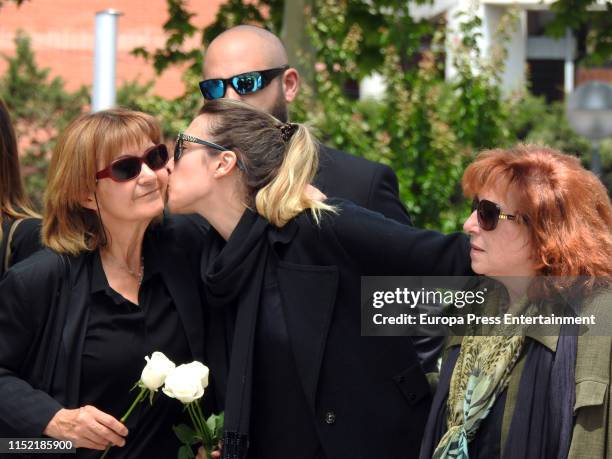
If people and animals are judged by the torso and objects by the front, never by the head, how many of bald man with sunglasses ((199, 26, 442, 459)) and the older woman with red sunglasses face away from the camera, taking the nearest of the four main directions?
0

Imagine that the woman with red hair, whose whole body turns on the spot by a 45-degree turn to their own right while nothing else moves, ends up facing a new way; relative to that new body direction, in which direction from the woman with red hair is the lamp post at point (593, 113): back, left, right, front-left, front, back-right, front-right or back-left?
right

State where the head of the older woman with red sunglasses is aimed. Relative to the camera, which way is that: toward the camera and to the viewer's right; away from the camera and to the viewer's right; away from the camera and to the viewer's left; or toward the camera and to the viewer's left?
toward the camera and to the viewer's right

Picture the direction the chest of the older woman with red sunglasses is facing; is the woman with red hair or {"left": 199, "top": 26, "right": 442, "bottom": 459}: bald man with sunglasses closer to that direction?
the woman with red hair

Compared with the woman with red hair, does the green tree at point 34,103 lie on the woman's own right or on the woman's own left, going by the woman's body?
on the woman's own right

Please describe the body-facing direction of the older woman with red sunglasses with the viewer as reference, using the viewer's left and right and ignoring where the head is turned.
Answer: facing the viewer and to the right of the viewer

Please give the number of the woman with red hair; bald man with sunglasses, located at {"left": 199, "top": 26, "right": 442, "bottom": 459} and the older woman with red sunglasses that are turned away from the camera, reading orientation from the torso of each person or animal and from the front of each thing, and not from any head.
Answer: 0

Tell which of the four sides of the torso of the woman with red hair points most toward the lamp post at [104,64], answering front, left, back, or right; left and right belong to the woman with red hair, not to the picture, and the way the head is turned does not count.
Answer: right

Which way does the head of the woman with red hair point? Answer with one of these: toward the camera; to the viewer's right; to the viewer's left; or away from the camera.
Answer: to the viewer's left
